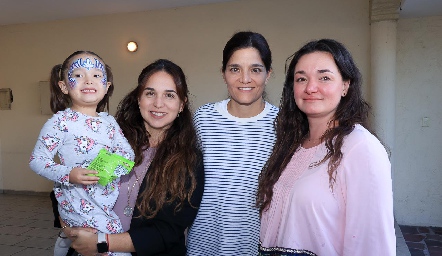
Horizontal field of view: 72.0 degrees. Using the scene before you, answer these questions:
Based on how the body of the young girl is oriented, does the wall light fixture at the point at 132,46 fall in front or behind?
behind

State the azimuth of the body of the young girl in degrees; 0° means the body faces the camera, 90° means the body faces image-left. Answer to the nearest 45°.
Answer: approximately 0°
